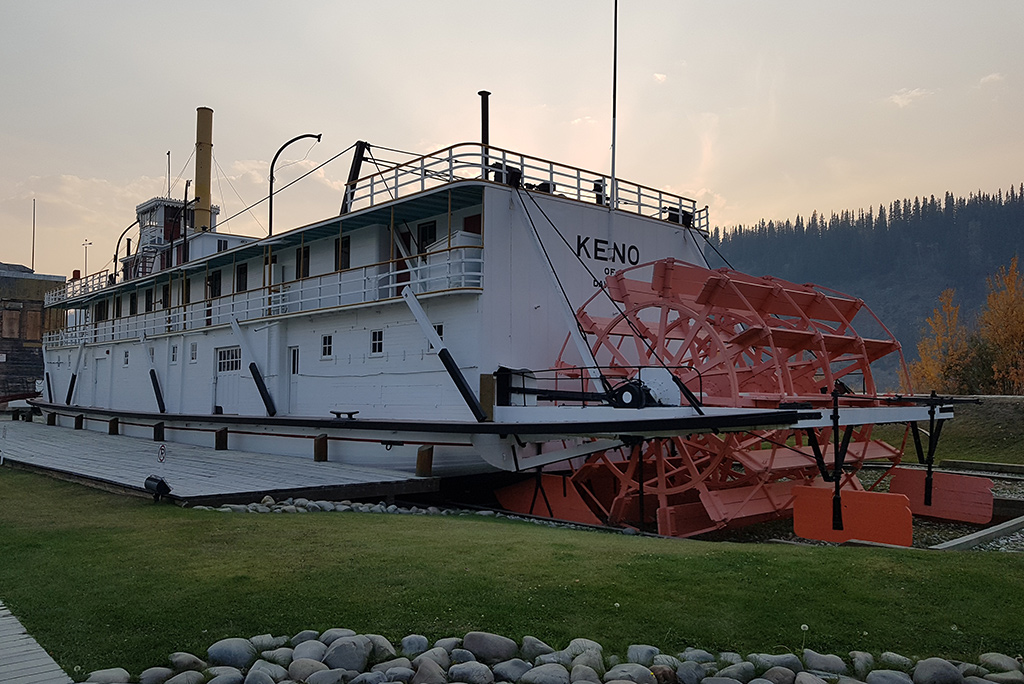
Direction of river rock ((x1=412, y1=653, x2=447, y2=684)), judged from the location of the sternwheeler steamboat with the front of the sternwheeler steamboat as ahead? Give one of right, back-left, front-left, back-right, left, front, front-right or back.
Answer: back-left

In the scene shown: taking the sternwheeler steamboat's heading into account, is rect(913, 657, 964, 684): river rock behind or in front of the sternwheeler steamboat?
behind

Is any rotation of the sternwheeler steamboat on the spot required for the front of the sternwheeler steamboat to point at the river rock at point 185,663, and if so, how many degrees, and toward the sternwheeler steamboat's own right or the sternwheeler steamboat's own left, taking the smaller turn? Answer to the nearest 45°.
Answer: approximately 135° to the sternwheeler steamboat's own left

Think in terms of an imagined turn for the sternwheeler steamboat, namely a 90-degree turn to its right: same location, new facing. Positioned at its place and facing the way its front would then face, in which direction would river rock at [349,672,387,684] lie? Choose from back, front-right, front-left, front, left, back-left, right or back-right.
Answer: back-right

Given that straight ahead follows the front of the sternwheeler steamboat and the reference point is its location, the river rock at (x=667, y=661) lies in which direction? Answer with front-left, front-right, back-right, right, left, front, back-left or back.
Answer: back-left

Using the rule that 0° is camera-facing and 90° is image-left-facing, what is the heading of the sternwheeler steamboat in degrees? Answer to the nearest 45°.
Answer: approximately 135°

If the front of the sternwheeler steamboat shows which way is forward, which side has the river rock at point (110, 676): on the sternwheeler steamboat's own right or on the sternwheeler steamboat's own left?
on the sternwheeler steamboat's own left

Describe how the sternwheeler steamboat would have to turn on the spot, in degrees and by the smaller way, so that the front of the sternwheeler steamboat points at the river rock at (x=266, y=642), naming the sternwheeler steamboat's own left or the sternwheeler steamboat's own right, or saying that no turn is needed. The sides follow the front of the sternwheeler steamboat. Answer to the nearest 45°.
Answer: approximately 135° to the sternwheeler steamboat's own left

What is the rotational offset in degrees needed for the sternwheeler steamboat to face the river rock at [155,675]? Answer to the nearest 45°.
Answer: approximately 135° to its left

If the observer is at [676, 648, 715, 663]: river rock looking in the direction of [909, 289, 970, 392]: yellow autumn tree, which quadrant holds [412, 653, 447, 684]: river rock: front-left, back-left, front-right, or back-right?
back-left

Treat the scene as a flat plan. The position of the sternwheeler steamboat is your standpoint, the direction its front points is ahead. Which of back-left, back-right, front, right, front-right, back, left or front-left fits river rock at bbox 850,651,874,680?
back-left

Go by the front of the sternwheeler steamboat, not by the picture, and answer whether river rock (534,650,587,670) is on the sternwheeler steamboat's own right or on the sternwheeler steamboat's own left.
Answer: on the sternwheeler steamboat's own left

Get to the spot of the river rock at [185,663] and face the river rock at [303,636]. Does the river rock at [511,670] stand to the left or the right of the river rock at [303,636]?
right

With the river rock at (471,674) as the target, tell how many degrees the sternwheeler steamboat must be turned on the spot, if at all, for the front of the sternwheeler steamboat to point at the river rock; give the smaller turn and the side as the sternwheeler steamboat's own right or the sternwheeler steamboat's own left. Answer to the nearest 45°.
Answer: approximately 135° to the sternwheeler steamboat's own left
